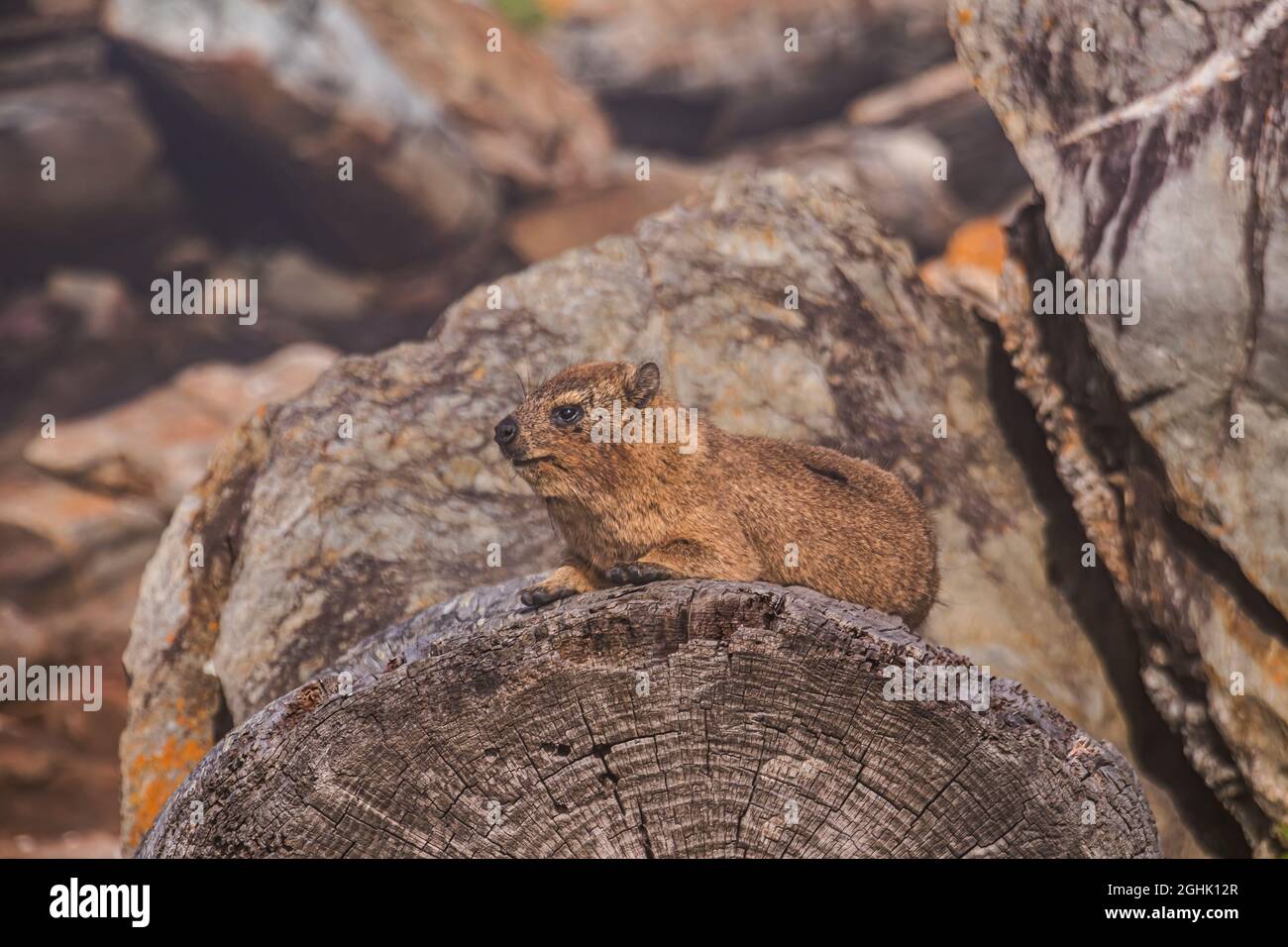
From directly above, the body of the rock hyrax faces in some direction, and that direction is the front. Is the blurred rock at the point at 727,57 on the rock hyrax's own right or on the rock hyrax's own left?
on the rock hyrax's own right

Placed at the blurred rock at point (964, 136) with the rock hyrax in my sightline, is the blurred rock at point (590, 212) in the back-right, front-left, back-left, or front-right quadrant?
front-right

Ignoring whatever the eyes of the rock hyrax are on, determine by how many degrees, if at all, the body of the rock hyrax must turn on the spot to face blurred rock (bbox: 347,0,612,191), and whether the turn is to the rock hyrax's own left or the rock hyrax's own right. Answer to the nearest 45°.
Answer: approximately 90° to the rock hyrax's own right

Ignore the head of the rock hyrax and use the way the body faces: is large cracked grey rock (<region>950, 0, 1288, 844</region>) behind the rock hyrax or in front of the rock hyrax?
behind

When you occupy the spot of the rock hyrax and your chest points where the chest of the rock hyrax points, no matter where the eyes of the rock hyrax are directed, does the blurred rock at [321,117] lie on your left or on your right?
on your right

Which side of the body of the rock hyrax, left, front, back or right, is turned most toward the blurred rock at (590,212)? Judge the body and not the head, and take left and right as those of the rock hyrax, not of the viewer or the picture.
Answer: right

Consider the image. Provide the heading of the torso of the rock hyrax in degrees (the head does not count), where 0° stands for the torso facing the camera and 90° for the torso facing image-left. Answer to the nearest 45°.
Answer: approximately 90°

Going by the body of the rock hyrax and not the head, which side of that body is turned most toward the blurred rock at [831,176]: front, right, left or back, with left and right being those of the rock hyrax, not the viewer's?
right
